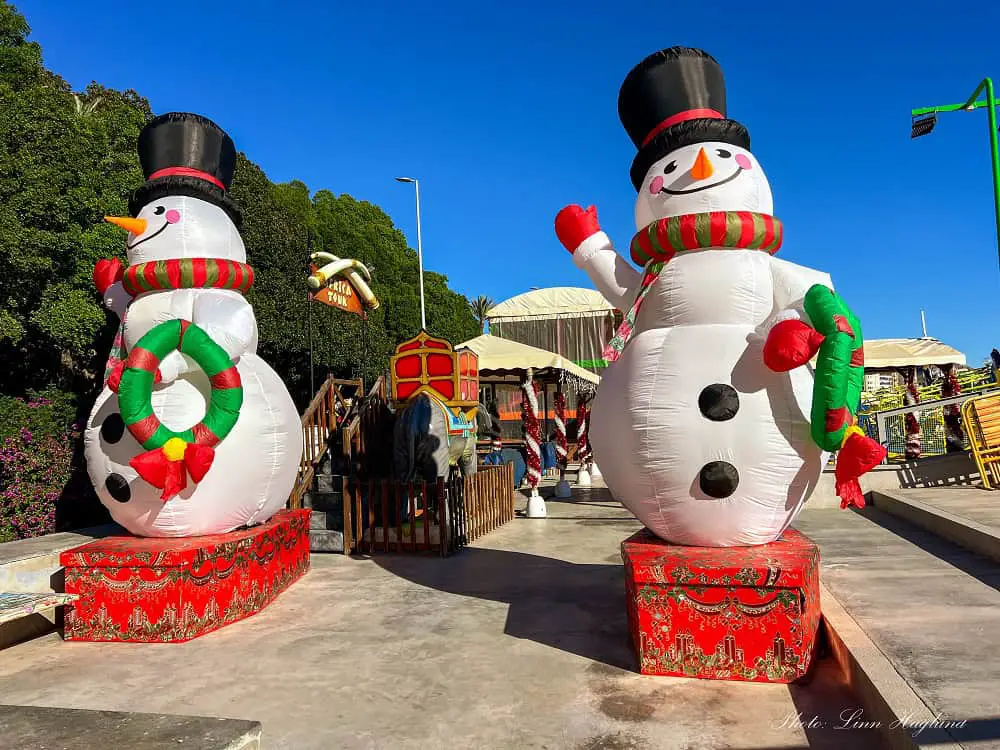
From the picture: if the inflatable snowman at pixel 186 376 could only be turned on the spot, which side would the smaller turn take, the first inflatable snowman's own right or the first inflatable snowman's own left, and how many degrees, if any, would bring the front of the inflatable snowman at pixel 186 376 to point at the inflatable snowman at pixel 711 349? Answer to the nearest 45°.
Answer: approximately 90° to the first inflatable snowman's own left

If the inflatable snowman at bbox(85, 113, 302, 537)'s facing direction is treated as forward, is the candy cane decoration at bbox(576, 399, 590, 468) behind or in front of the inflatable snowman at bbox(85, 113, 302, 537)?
behind

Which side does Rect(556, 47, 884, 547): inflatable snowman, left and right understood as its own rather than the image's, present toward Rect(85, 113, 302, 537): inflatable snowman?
right

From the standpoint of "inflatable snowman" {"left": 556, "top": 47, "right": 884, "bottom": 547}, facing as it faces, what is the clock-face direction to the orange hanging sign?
The orange hanging sign is roughly at 4 o'clock from the inflatable snowman.

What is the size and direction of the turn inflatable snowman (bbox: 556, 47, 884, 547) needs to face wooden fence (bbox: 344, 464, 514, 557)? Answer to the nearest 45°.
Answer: approximately 135° to its right

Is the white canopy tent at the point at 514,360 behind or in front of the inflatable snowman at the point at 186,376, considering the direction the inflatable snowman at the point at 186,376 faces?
behind

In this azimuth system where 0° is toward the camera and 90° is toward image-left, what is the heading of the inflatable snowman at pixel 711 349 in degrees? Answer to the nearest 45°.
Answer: approximately 0°

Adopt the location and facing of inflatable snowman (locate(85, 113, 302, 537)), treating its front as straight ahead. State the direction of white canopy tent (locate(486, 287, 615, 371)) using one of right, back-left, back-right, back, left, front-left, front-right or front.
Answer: back

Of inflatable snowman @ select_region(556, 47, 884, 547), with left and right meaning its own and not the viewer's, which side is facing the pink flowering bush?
right

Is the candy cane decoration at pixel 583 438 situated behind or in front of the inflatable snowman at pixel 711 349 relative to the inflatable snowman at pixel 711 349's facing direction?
behind

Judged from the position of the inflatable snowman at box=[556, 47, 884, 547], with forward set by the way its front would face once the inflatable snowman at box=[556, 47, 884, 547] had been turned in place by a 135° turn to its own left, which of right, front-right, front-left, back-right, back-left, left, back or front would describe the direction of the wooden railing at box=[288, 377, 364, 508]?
left

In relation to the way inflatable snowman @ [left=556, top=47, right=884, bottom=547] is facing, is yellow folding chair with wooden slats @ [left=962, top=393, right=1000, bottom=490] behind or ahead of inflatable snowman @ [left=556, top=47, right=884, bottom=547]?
behind
